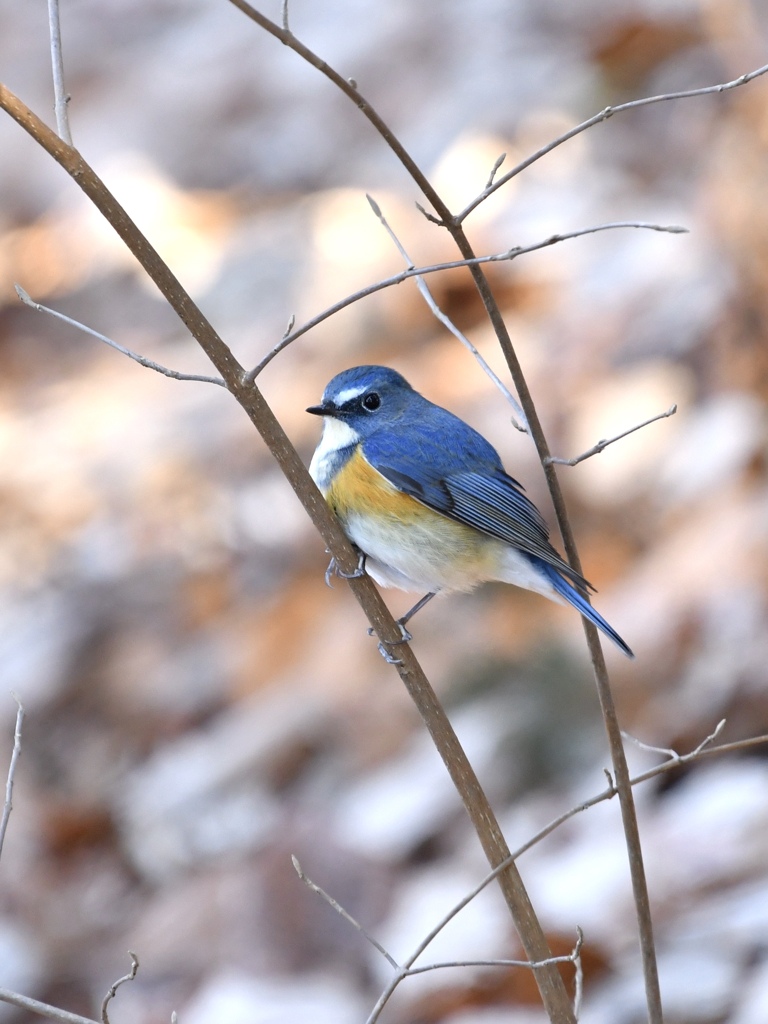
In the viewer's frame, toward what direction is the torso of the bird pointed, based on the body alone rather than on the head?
to the viewer's left
